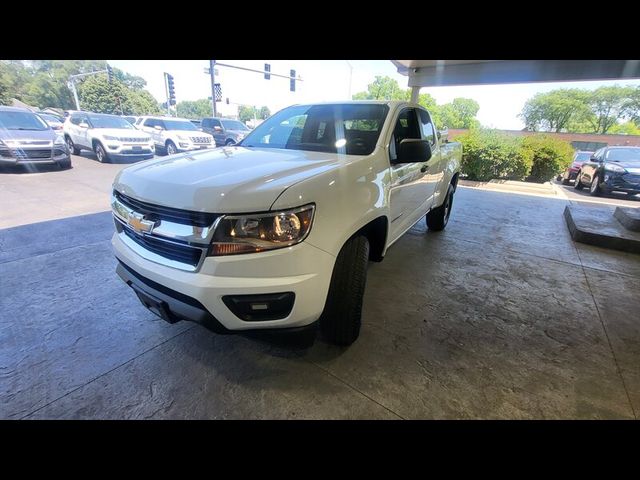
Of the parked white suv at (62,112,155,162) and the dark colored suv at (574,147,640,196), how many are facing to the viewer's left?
0

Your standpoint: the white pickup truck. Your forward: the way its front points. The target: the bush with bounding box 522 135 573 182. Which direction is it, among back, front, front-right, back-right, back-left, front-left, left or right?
back

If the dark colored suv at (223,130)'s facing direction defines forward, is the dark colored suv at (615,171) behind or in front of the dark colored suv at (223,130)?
in front

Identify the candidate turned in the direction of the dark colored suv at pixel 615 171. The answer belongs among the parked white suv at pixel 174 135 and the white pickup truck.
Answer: the parked white suv

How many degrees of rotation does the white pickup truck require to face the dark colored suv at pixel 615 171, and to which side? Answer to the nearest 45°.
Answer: approximately 180°

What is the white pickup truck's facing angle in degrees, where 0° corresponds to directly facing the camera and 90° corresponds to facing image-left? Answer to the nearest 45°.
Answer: approximately 45°

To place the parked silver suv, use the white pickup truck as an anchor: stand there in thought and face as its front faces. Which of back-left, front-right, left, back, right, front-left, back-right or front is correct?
right

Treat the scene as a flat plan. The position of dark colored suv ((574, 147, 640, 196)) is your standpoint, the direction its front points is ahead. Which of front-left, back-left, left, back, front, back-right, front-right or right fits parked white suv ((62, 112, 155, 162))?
right

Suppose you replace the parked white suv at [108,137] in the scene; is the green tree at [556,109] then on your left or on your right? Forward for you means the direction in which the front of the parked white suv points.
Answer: on your left

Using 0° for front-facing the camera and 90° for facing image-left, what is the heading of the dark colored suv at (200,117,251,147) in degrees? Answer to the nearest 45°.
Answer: approximately 315°
